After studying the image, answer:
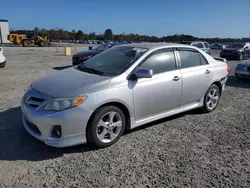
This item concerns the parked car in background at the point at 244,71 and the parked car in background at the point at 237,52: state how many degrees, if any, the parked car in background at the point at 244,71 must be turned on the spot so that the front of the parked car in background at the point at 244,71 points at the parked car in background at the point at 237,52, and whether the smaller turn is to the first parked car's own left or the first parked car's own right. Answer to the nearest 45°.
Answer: approximately 135° to the first parked car's own right

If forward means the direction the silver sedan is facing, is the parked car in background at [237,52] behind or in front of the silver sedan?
behind

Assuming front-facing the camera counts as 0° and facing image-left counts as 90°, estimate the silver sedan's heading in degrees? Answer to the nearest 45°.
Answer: approximately 45°

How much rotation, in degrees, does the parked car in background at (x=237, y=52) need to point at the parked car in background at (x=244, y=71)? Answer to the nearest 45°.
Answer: approximately 45° to its left

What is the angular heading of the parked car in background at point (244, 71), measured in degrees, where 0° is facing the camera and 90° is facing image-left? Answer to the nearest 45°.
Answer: approximately 45°

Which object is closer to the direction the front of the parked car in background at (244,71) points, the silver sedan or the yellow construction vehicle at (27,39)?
the silver sedan
